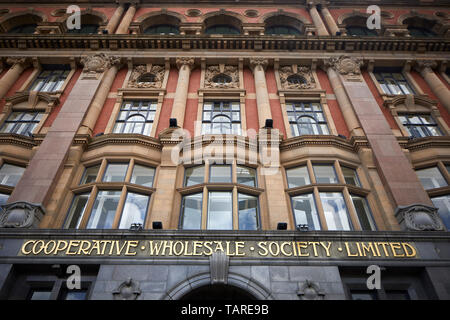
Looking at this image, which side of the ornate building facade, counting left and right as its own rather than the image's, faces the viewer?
front
